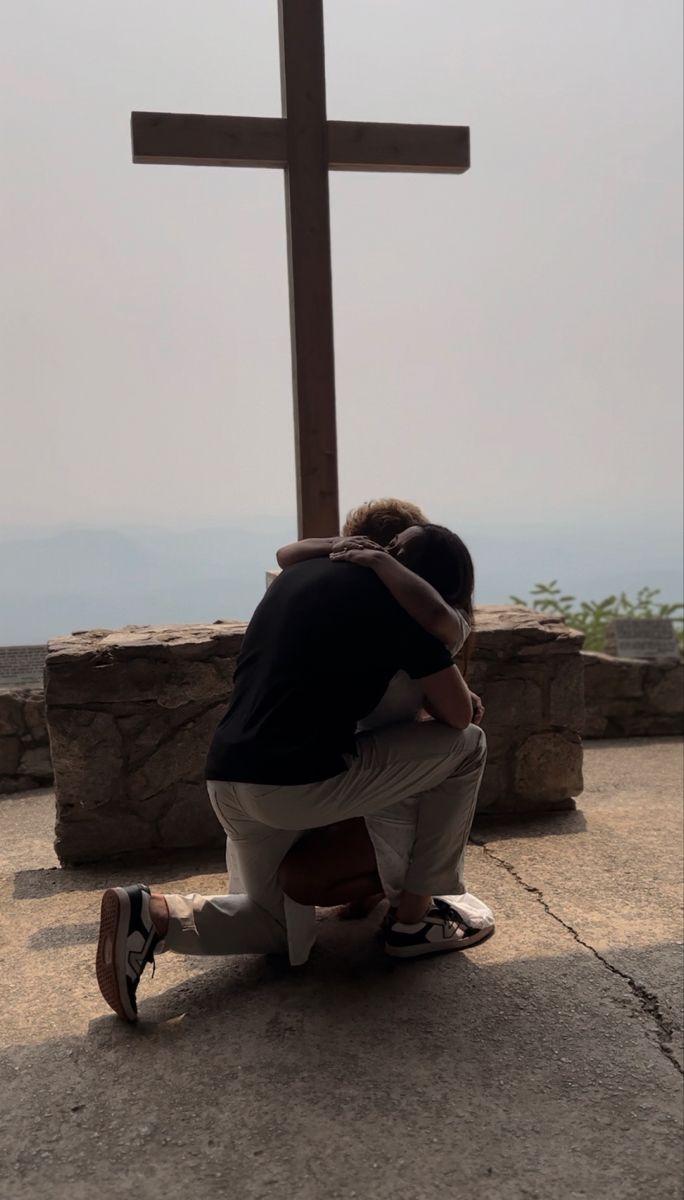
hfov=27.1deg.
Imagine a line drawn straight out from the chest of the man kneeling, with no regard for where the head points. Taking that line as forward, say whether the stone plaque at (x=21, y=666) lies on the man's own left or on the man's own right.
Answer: on the man's own left

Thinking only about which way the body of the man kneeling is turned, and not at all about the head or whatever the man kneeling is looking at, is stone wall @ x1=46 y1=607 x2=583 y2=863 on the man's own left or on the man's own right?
on the man's own left

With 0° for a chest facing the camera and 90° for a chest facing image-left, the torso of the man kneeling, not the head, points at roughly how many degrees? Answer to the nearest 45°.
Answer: approximately 225°
